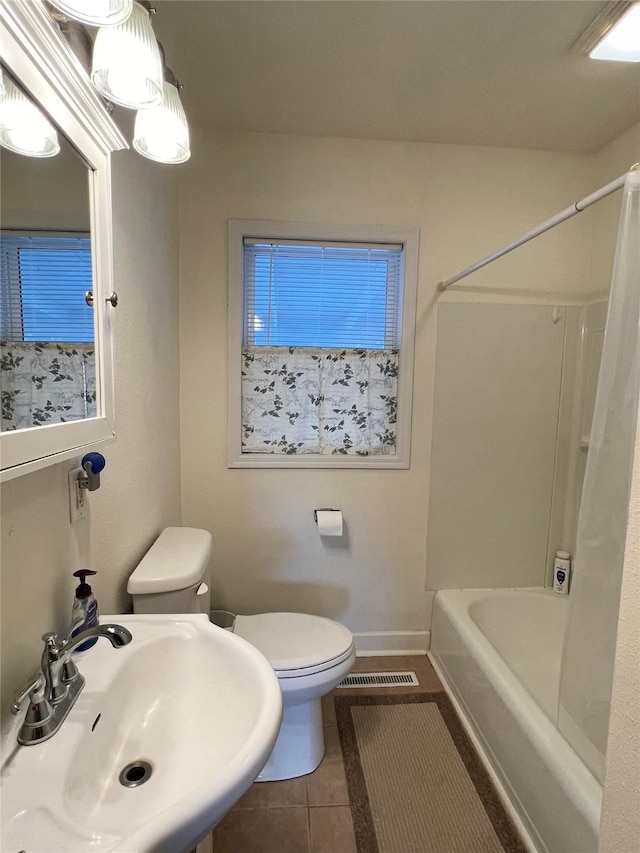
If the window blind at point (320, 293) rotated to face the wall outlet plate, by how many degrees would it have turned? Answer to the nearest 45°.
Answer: approximately 45° to its right

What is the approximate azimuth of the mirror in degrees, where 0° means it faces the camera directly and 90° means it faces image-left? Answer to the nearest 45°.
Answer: approximately 315°

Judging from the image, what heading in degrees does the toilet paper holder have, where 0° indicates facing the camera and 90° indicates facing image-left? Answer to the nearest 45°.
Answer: approximately 0°

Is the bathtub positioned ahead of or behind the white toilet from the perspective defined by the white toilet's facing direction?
ahead

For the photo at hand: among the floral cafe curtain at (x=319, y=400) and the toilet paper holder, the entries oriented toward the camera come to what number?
2

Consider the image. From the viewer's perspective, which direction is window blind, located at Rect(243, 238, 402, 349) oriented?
toward the camera

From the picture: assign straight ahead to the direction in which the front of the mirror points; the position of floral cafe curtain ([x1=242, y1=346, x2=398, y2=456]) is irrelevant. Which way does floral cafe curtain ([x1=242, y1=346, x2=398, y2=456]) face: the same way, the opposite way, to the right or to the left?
to the right

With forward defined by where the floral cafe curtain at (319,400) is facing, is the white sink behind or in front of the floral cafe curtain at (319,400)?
in front

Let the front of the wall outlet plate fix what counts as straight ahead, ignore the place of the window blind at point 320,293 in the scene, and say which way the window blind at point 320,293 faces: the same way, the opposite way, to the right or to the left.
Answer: to the right

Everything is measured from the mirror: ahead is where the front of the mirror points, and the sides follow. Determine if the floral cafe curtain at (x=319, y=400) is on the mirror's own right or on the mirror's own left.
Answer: on the mirror's own left

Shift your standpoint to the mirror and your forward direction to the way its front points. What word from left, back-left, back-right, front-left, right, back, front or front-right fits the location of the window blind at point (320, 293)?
left

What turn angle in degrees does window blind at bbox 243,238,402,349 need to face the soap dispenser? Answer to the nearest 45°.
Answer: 0° — it already faces it

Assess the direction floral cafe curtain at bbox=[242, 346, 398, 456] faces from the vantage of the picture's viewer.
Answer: facing the viewer
